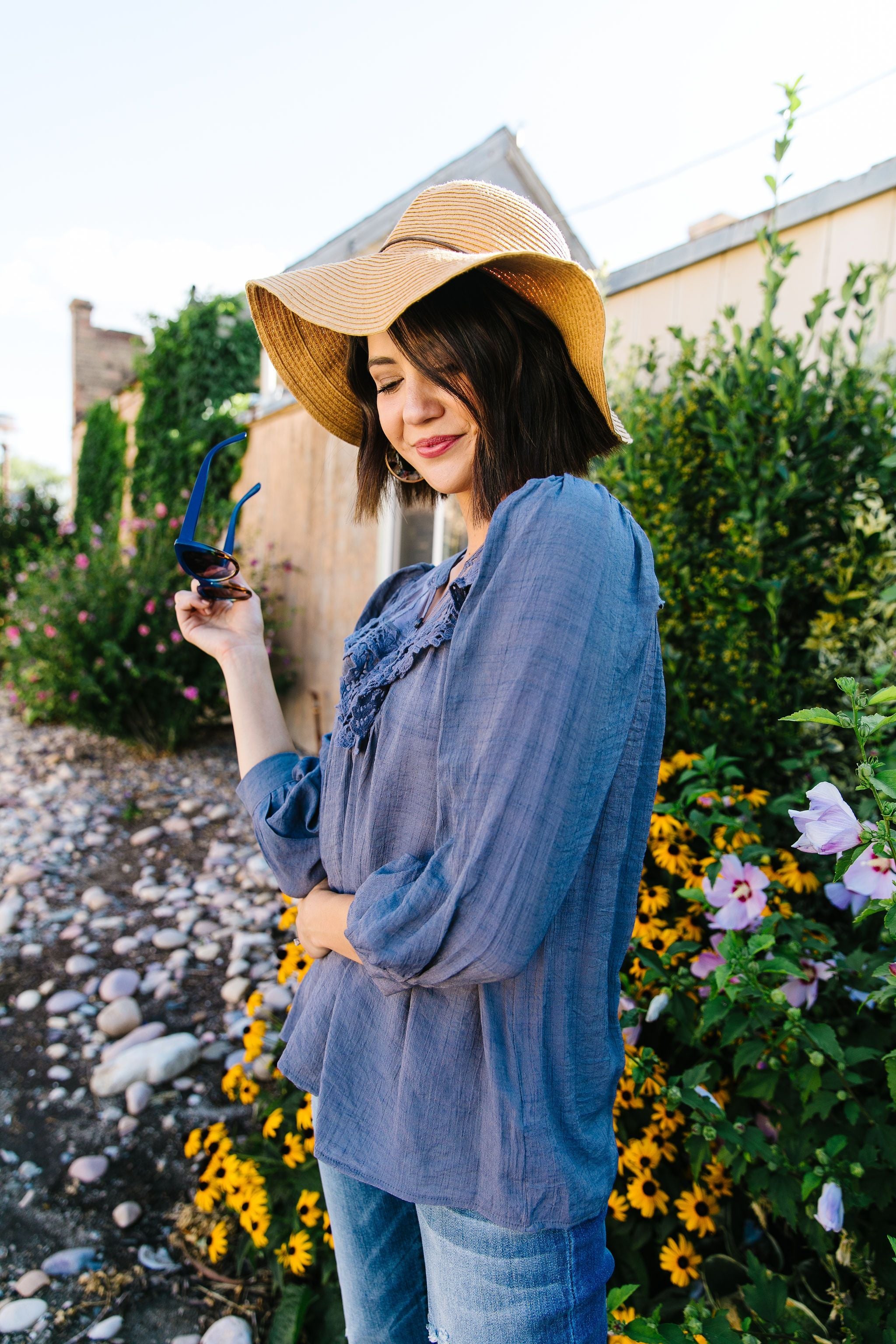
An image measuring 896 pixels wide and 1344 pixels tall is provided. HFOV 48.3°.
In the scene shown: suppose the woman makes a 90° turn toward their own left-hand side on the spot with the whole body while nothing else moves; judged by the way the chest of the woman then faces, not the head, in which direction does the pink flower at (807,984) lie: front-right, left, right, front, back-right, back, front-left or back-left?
left

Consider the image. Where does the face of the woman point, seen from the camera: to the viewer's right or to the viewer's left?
to the viewer's left

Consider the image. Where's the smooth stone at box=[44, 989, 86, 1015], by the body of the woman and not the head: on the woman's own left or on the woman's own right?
on the woman's own right

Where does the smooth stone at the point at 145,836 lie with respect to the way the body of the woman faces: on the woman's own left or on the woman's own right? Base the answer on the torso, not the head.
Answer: on the woman's own right

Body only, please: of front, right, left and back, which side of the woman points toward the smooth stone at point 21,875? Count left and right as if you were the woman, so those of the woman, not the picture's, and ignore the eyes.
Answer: right

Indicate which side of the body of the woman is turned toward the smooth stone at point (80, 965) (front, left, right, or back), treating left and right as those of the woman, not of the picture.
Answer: right

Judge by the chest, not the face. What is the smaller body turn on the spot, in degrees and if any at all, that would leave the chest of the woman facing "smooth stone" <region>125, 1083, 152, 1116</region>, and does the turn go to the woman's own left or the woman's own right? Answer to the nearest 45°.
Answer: approximately 90° to the woman's own right

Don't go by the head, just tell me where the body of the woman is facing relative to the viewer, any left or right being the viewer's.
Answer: facing the viewer and to the left of the viewer
